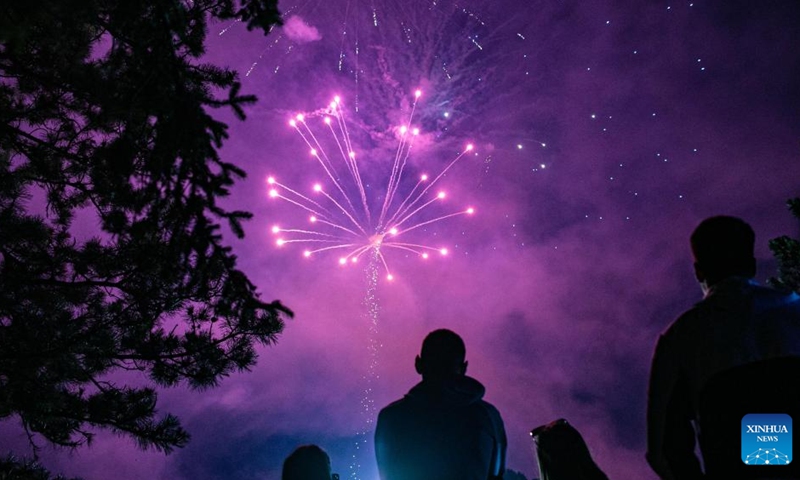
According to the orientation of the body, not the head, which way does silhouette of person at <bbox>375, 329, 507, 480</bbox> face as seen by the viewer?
away from the camera

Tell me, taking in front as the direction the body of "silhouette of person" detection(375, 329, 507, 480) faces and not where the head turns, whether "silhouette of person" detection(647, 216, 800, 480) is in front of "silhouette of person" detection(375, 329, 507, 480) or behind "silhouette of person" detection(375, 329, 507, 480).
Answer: behind
